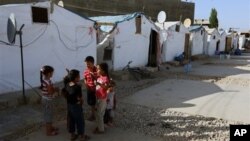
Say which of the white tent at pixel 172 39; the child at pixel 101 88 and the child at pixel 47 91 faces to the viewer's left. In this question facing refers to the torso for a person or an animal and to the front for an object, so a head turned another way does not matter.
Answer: the child at pixel 101 88

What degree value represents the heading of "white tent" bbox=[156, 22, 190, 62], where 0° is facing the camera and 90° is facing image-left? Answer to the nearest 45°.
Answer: approximately 315°

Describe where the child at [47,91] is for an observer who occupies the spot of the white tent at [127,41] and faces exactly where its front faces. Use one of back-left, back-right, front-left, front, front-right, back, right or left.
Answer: front-right

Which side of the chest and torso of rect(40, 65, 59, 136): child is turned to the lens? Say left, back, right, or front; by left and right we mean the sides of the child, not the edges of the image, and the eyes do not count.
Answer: right

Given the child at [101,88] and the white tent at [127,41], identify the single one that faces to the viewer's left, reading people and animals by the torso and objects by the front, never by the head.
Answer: the child

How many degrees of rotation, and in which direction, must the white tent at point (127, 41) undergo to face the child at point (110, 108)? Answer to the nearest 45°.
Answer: approximately 45° to its right

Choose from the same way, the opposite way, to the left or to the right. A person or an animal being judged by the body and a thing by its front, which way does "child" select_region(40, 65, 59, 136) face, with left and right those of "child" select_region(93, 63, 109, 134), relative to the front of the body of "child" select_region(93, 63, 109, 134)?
the opposite way

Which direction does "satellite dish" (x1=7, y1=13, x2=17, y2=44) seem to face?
to the viewer's left

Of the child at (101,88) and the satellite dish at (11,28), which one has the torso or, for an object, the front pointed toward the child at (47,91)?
the child at (101,88)

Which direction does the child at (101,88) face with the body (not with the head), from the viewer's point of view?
to the viewer's left

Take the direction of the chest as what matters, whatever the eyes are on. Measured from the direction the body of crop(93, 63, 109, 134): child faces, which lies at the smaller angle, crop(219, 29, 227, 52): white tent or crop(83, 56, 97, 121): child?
the child
